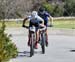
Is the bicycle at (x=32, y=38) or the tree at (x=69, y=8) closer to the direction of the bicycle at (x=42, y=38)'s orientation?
the bicycle

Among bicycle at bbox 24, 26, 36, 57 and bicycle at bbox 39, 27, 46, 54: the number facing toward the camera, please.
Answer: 2

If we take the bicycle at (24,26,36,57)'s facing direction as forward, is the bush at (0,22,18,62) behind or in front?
in front

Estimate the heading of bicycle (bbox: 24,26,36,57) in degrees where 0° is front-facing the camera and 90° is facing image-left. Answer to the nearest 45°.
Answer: approximately 0°

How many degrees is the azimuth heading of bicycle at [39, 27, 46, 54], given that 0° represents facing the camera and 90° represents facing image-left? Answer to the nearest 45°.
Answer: approximately 0°

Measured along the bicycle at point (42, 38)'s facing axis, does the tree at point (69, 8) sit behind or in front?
behind
